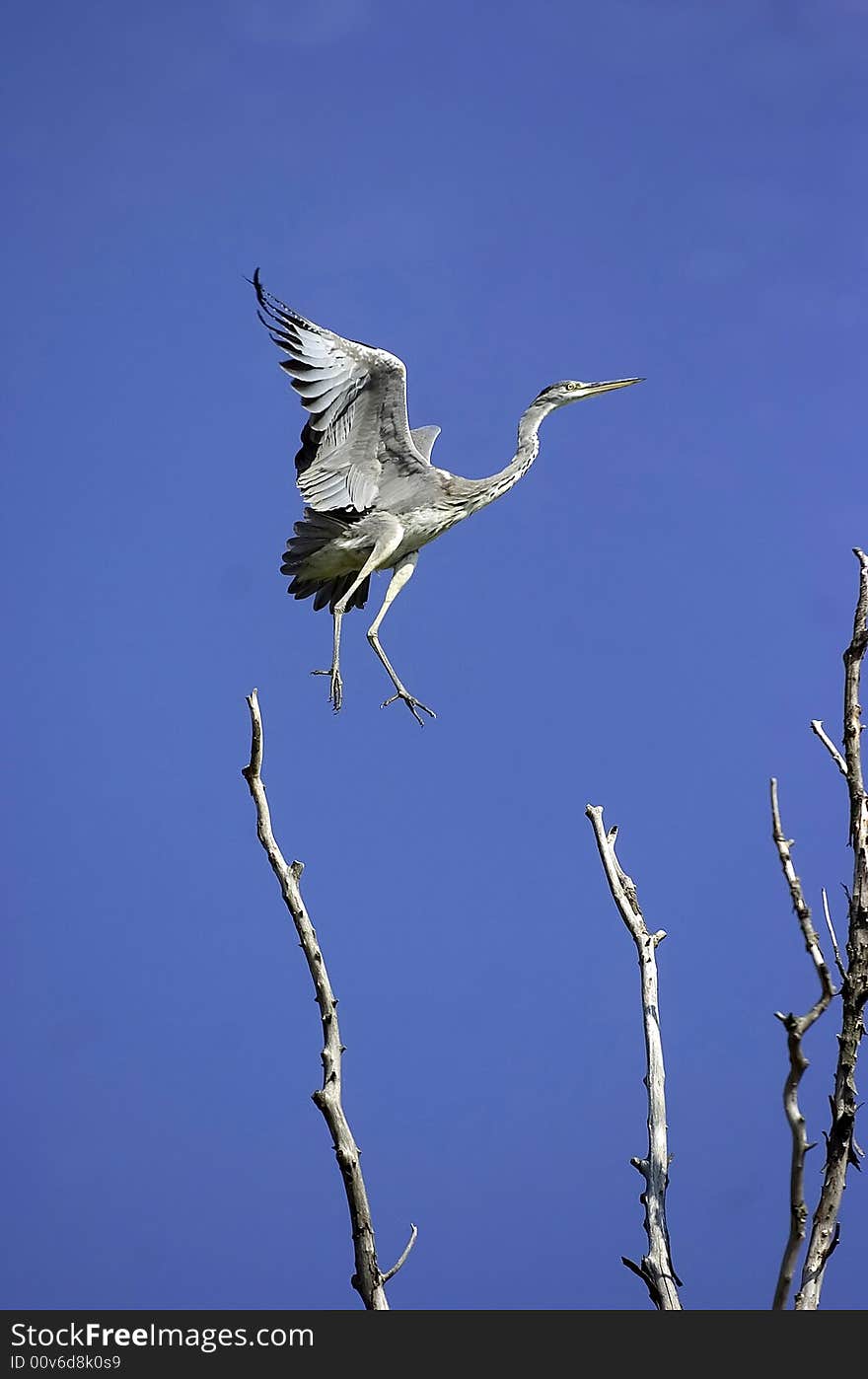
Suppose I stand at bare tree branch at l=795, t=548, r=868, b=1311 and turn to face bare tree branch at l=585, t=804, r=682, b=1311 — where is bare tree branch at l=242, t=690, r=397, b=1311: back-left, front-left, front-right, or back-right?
front-left

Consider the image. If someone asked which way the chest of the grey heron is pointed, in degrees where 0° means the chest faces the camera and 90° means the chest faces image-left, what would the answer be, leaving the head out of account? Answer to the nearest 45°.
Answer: approximately 270°
